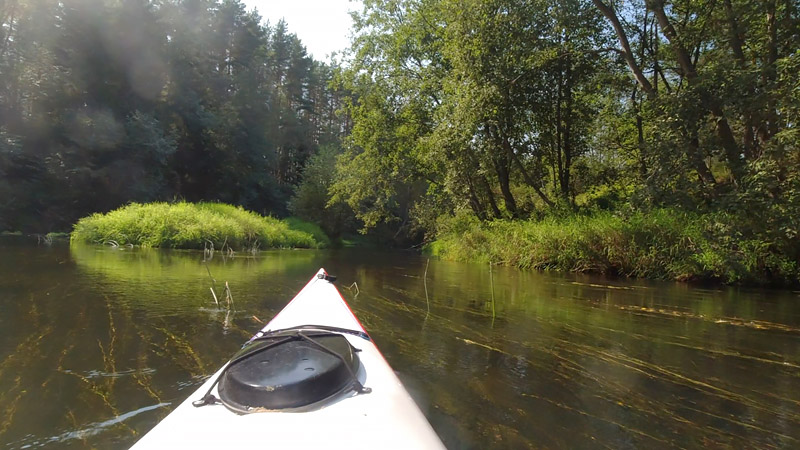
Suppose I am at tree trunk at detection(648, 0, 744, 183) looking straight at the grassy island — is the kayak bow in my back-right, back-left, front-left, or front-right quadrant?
front-left

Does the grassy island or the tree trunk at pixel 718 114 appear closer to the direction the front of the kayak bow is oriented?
the grassy island

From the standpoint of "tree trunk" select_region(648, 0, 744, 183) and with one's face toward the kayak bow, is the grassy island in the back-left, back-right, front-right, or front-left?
front-right

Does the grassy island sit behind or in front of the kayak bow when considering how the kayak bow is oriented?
in front

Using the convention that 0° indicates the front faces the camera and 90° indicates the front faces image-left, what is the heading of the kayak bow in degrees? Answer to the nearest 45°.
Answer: approximately 180°

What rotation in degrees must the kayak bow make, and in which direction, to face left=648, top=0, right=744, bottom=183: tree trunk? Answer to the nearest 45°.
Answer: approximately 45° to its right

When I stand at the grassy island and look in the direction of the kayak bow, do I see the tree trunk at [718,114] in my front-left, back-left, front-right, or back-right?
front-left

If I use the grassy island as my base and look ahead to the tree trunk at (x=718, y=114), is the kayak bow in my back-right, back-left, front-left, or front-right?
front-right
